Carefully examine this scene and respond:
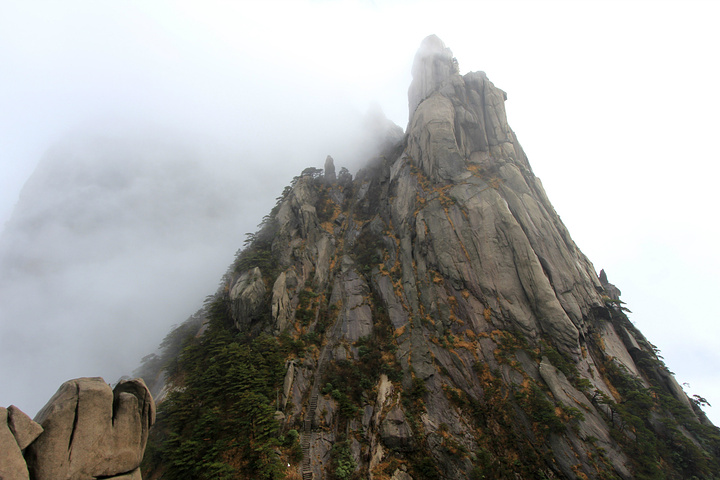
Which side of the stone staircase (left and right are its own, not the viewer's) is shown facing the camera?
front

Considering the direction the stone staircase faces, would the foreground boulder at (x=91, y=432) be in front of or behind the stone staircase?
in front
